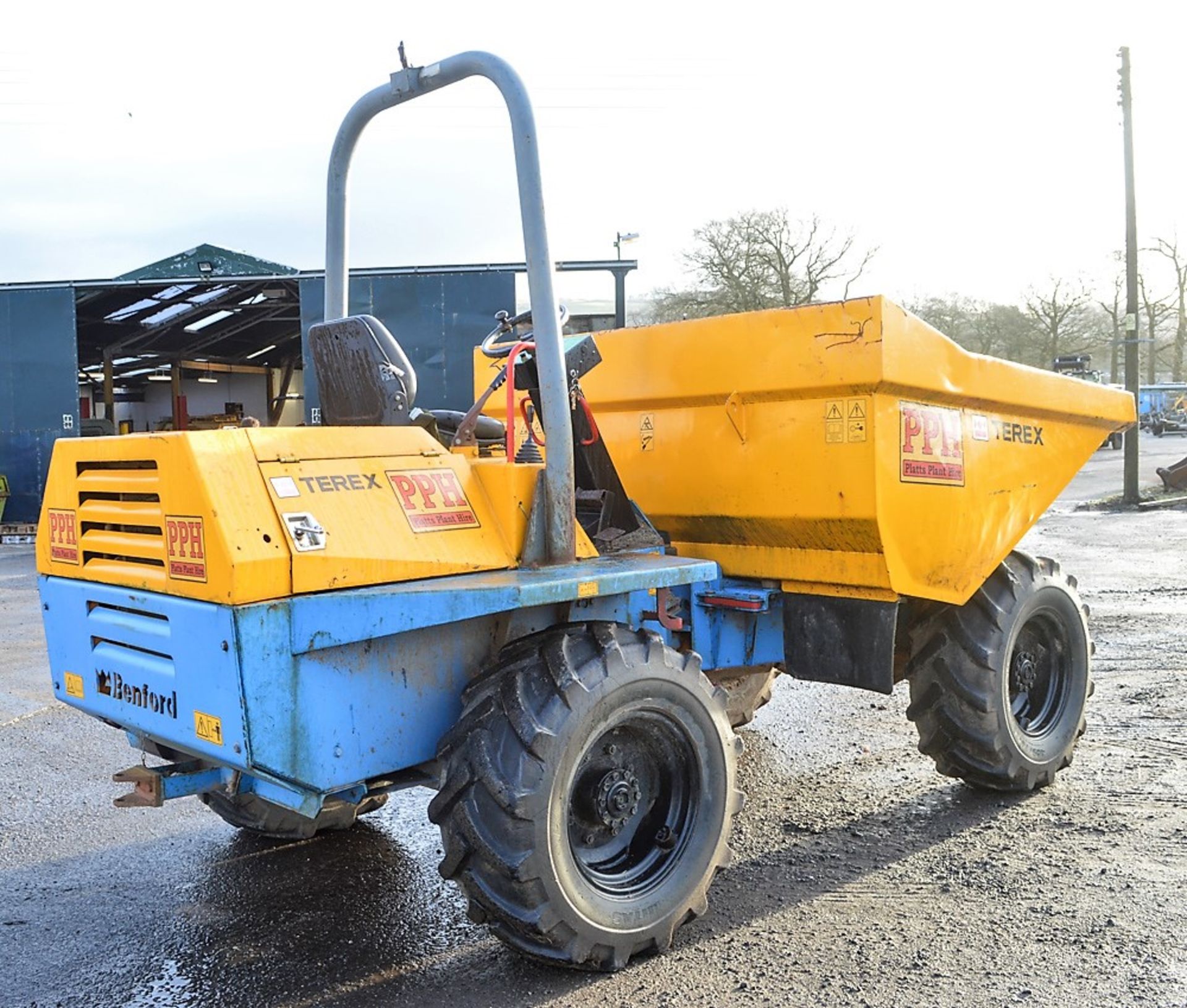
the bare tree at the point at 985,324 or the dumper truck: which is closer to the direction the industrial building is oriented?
the dumper truck

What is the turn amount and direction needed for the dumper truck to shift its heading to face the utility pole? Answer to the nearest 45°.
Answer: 0° — it already faces it

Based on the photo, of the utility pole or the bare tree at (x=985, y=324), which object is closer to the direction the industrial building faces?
the utility pole

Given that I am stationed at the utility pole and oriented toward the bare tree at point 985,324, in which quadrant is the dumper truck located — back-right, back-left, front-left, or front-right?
back-left

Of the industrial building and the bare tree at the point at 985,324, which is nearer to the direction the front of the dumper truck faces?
the bare tree

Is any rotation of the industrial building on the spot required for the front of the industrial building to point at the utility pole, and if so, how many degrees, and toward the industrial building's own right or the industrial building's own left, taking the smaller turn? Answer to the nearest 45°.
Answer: approximately 90° to the industrial building's own left

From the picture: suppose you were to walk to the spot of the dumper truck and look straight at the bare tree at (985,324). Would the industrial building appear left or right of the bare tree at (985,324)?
left

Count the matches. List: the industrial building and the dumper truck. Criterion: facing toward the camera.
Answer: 1

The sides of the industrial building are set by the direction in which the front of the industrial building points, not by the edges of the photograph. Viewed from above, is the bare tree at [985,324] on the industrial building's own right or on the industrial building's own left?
on the industrial building's own left

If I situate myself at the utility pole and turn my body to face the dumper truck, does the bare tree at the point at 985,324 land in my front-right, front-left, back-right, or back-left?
back-right

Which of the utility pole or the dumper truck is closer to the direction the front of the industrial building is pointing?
the dumper truck

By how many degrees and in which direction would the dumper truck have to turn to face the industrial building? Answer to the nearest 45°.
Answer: approximately 90° to its left

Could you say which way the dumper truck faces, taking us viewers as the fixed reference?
facing away from the viewer and to the right of the viewer

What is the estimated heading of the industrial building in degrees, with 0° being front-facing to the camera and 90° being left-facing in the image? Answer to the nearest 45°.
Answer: approximately 0°
